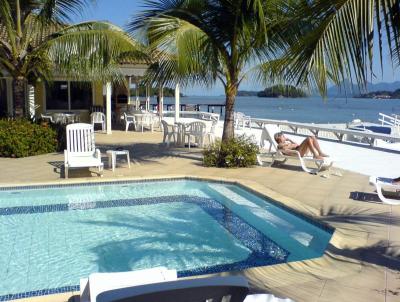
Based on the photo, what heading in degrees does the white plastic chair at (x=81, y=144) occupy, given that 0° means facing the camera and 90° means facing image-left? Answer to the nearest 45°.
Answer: approximately 0°

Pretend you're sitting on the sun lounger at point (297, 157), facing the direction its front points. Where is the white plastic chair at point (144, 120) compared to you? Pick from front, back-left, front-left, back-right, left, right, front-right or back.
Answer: back

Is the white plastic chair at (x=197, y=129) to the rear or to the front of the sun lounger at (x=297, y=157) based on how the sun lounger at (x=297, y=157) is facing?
to the rear

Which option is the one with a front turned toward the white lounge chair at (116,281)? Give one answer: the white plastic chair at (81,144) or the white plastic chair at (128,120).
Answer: the white plastic chair at (81,144)

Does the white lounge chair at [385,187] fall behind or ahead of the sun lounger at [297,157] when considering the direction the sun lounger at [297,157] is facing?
ahead

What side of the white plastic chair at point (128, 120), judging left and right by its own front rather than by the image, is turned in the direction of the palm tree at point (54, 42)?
back

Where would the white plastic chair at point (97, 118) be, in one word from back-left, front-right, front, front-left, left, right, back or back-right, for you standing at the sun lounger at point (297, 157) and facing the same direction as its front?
back

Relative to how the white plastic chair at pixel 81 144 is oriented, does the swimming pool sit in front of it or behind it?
in front
